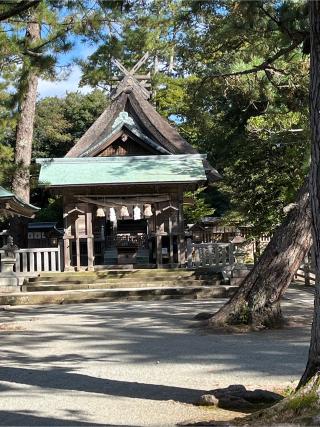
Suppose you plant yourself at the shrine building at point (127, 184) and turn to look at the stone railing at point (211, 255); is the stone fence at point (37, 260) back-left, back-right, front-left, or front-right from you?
back-right

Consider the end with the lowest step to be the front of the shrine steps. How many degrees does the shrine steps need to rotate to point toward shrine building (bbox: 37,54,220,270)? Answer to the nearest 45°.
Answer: approximately 180°

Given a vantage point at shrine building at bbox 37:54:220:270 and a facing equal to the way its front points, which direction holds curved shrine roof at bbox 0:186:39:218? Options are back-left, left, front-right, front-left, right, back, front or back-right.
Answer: front-right

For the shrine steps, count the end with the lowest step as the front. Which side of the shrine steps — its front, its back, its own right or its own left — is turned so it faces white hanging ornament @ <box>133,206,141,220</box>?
back

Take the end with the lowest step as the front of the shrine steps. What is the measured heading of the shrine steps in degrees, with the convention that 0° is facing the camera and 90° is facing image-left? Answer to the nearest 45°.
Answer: approximately 0°

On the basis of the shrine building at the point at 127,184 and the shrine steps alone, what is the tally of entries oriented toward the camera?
2
